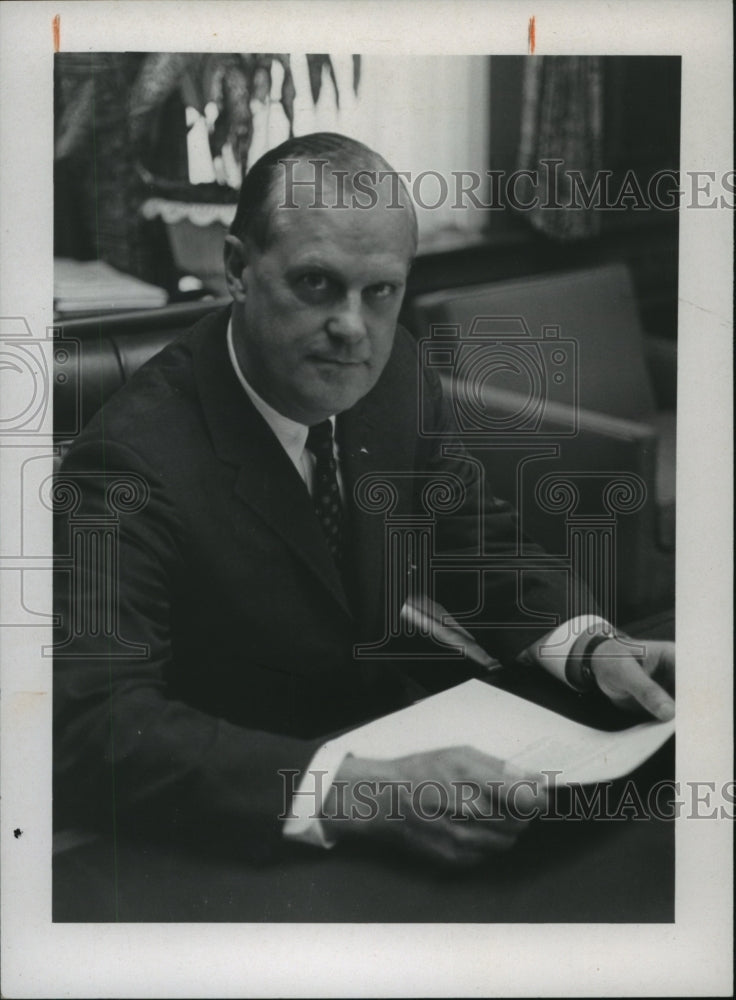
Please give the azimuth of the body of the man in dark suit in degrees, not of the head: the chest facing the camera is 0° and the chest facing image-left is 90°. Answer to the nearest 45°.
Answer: approximately 315°
